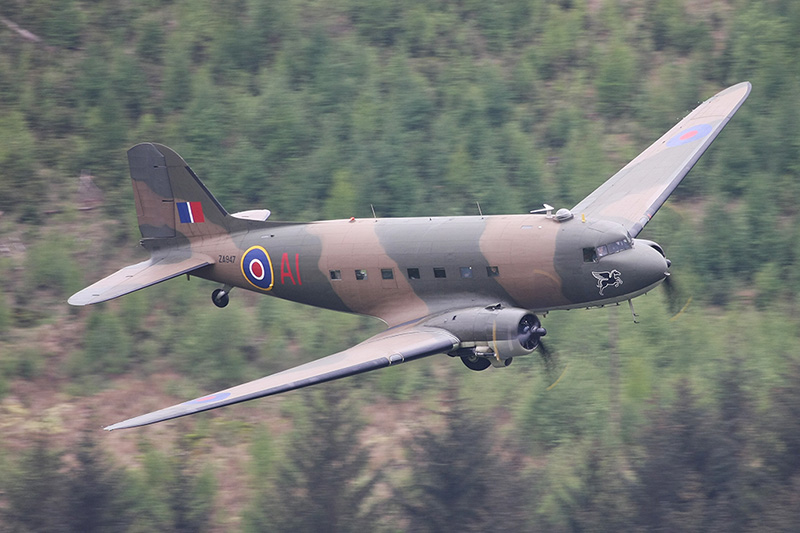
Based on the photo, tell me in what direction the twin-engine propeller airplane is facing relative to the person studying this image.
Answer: facing the viewer and to the right of the viewer
